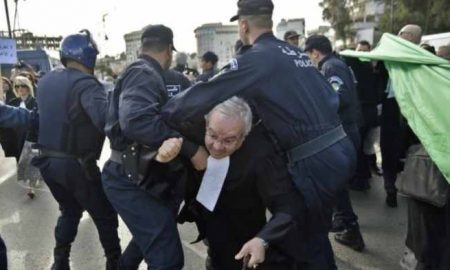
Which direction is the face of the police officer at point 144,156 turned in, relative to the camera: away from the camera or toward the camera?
away from the camera

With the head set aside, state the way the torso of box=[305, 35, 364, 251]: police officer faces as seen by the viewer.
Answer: to the viewer's left

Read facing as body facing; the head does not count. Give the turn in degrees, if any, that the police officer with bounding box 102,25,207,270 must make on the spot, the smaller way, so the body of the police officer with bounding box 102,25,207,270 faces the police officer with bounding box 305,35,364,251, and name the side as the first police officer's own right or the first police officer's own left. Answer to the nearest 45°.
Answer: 0° — they already face them

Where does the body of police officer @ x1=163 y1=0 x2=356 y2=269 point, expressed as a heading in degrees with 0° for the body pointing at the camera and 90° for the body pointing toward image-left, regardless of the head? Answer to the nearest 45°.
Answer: approximately 135°

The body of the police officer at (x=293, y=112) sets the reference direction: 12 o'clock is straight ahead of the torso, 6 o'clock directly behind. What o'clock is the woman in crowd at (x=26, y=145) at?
The woman in crowd is roughly at 12 o'clock from the police officer.

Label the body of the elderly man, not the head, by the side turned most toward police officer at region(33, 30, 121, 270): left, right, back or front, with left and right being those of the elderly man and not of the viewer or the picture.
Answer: right

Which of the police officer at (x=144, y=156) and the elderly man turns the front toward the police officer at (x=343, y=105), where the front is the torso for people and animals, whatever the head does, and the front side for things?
the police officer at (x=144, y=156)

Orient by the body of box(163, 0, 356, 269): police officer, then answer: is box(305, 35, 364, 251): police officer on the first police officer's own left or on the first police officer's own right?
on the first police officer's own right

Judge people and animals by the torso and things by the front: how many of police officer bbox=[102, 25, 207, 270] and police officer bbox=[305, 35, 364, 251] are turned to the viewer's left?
1

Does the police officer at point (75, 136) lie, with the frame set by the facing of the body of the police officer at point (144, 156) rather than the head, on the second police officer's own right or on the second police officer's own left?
on the second police officer's own left

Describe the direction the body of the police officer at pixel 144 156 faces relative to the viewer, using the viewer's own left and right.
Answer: facing away from the viewer and to the right of the viewer

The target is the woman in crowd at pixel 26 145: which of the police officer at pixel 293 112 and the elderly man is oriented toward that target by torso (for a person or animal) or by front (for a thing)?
the police officer
